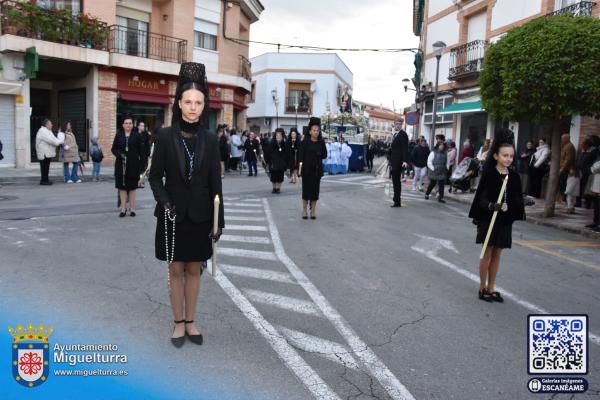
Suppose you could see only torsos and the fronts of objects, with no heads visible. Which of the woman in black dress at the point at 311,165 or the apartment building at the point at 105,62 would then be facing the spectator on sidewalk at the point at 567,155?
the apartment building

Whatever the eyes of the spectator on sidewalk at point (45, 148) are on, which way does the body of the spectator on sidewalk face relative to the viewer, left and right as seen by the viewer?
facing to the right of the viewer

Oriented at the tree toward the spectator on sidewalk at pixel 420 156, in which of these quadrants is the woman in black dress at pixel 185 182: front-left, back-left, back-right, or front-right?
back-left

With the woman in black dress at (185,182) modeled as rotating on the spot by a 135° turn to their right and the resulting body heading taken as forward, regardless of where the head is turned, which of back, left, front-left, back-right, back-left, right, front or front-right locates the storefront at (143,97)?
front-right

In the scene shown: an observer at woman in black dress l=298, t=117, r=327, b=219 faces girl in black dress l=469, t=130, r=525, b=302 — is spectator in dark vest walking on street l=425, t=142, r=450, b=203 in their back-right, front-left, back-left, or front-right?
back-left

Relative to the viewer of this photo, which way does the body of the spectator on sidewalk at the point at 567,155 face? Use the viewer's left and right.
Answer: facing to the left of the viewer
